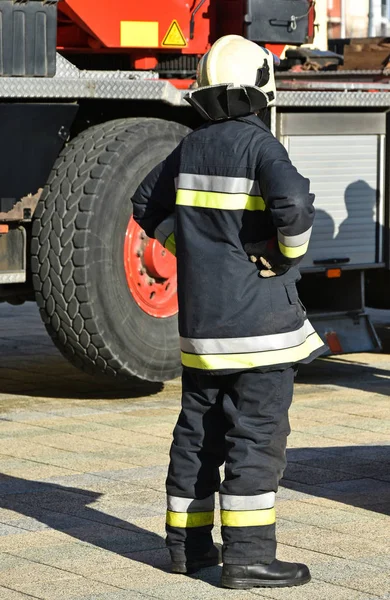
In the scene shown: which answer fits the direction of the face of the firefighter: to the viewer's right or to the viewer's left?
to the viewer's right

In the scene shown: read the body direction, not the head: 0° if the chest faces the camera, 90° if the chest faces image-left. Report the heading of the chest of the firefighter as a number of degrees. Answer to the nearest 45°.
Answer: approximately 225°
